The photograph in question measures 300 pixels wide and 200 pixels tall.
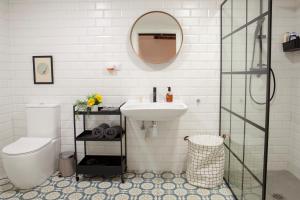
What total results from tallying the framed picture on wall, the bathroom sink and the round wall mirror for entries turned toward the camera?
3

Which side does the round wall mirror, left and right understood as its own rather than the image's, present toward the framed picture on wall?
right

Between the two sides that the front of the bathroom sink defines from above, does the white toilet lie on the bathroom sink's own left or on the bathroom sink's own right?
on the bathroom sink's own right

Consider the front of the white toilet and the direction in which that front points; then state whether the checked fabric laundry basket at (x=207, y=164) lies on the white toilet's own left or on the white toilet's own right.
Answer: on the white toilet's own left

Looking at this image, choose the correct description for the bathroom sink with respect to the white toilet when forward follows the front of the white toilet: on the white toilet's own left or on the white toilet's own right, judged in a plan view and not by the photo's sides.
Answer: on the white toilet's own left

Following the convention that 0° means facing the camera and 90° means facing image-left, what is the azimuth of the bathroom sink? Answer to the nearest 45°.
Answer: approximately 0°

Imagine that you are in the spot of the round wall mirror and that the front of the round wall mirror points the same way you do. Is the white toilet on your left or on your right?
on your right

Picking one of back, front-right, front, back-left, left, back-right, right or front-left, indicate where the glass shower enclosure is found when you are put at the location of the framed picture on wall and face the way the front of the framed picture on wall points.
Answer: front-left
